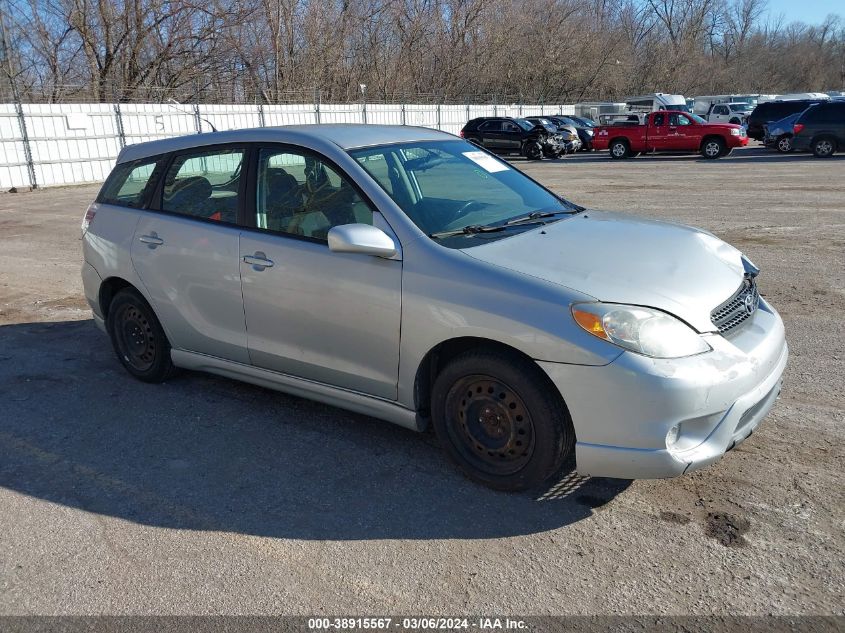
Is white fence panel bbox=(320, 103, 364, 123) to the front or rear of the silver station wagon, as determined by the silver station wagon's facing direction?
to the rear

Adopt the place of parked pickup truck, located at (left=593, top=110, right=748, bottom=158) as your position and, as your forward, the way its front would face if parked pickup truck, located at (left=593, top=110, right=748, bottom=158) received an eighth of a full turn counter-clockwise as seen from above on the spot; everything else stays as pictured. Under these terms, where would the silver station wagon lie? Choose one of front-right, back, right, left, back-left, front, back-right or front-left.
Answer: back-right

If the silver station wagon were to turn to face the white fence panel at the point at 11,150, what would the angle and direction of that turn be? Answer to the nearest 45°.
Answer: approximately 180°

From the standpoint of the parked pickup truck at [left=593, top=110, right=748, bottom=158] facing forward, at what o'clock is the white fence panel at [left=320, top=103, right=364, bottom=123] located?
The white fence panel is roughly at 6 o'clock from the parked pickup truck.

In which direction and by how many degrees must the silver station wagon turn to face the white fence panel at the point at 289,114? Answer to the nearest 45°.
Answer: approximately 135° to its left

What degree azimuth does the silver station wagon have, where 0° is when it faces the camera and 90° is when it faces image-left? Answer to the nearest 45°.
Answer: approximately 315°

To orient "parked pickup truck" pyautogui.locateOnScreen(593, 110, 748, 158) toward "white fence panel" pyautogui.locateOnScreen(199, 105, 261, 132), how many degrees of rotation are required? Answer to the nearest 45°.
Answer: approximately 180°

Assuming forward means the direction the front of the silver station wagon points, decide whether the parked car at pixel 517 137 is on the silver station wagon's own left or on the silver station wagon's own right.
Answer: on the silver station wagon's own left

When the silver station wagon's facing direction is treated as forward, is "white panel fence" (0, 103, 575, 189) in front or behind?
behind

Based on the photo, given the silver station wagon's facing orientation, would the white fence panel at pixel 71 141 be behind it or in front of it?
behind

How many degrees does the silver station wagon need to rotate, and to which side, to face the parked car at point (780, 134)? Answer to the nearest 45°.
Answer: approximately 90° to its left

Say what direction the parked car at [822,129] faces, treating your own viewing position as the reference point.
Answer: facing to the right of the viewer

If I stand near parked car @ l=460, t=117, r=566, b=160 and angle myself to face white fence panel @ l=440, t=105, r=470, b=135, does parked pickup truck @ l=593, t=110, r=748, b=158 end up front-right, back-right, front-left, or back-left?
back-right

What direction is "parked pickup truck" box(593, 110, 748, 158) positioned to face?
to the viewer's right

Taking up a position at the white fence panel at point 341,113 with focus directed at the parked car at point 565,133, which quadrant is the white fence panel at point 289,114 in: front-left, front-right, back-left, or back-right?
back-right
